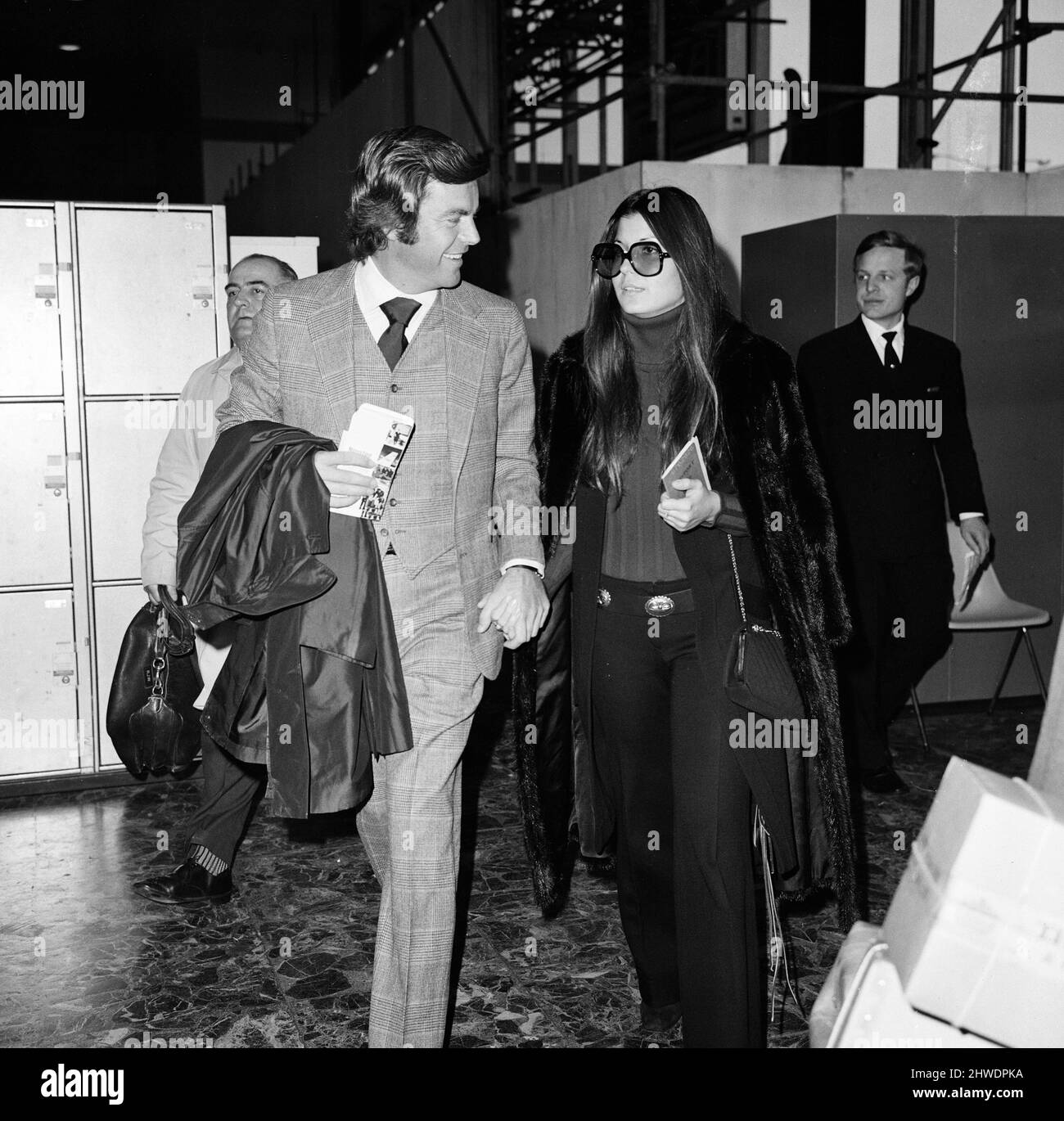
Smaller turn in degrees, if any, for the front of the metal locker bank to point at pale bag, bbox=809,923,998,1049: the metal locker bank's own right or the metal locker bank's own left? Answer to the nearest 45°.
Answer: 0° — it already faces it

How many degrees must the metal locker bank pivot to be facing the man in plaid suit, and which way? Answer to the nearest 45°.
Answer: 0° — it already faces them

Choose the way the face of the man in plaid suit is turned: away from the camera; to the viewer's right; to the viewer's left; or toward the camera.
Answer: to the viewer's right

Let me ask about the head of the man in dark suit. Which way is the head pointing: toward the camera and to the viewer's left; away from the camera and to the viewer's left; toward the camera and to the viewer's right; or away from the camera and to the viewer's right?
toward the camera and to the viewer's left

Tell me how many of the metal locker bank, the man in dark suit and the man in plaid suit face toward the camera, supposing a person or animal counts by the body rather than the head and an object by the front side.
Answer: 3

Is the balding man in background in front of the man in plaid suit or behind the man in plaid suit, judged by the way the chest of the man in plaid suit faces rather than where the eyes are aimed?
behind

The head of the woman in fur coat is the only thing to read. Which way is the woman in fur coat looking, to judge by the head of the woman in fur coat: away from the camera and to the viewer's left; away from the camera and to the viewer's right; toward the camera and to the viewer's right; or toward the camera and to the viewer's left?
toward the camera and to the viewer's left

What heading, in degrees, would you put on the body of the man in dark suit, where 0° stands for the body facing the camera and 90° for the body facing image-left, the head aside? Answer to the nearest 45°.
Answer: approximately 0°

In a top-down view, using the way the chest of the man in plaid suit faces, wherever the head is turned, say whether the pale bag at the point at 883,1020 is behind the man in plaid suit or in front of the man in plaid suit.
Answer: in front

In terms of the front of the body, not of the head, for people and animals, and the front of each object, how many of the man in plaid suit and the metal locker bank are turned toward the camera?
2
